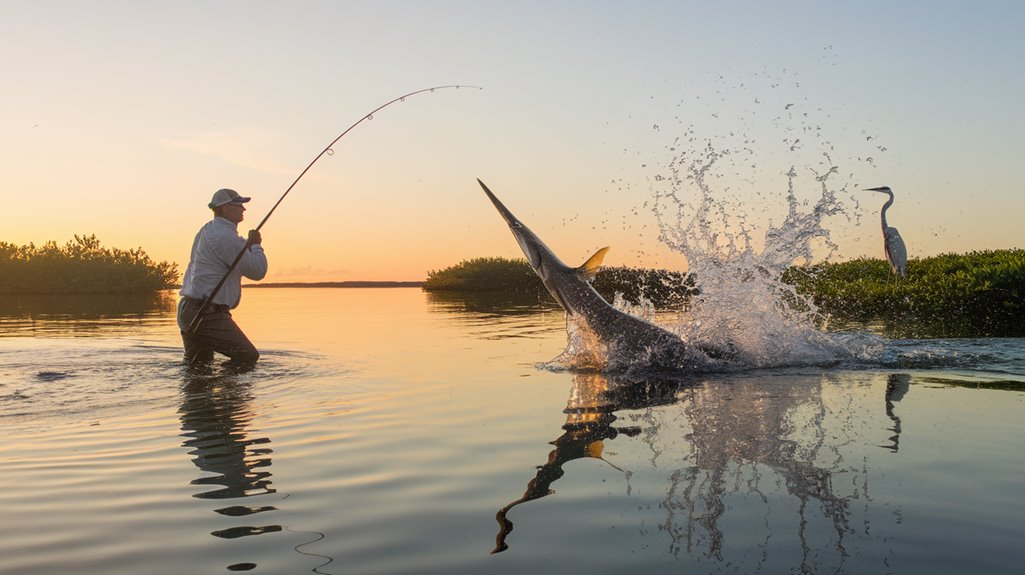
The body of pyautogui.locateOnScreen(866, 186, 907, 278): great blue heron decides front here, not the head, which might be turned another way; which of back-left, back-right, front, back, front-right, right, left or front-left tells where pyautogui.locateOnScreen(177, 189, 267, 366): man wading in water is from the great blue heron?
front-left

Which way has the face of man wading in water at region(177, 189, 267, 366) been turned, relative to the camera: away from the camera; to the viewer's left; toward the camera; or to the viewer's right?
to the viewer's right

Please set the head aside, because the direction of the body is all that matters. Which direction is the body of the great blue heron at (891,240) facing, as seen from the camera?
to the viewer's left
